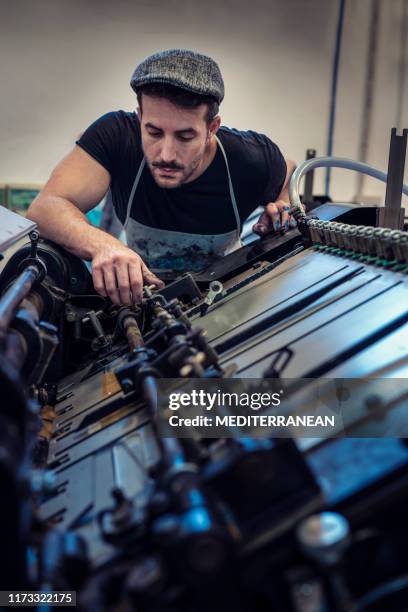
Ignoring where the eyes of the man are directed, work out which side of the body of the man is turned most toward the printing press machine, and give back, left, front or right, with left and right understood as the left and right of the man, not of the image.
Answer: front

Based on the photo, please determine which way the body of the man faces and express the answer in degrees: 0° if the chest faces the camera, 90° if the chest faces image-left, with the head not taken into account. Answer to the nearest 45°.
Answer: approximately 0°
